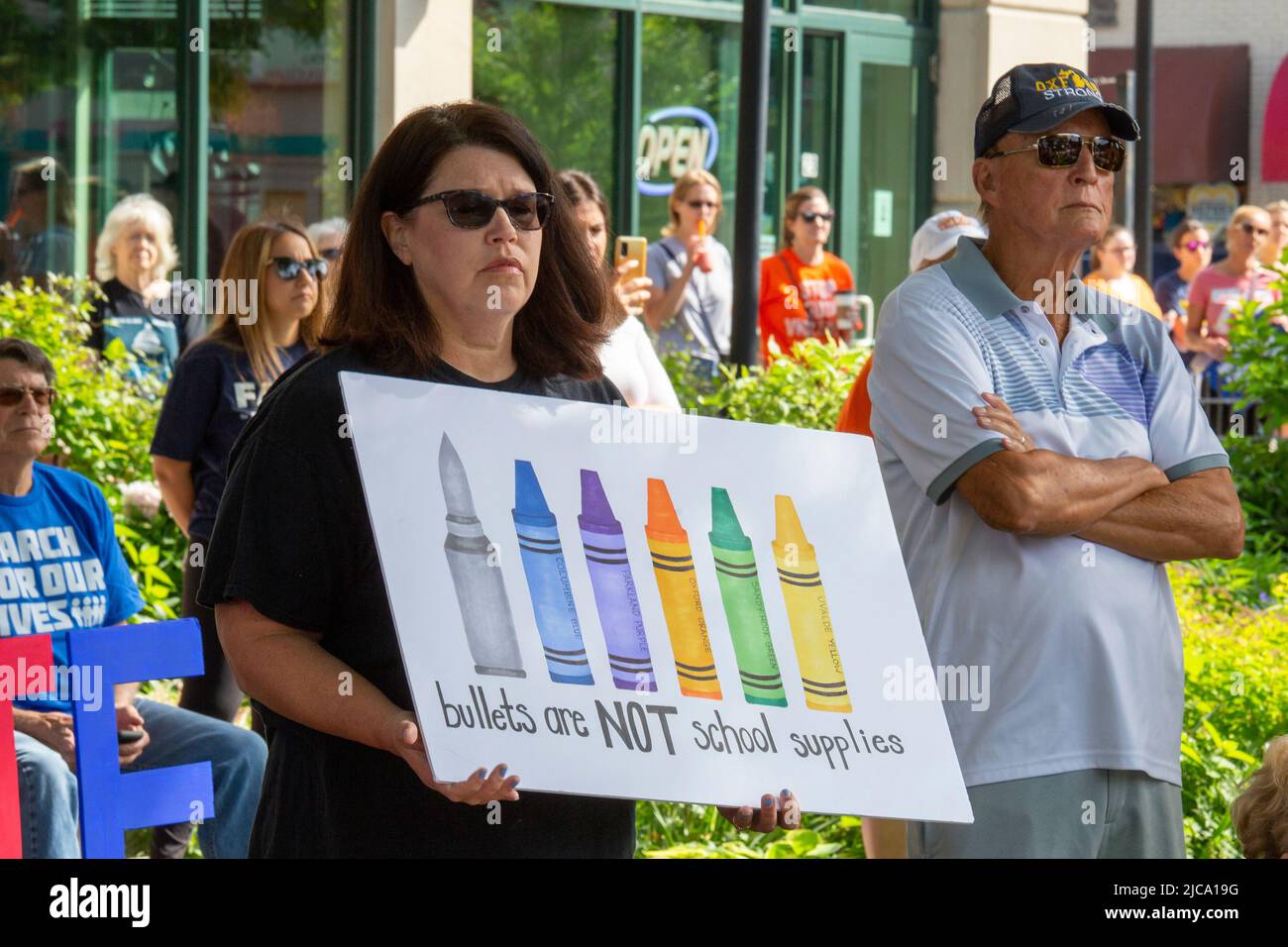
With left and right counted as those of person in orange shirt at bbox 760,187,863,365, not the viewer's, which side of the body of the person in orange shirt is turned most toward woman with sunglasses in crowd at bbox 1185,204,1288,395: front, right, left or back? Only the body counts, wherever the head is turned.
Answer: left

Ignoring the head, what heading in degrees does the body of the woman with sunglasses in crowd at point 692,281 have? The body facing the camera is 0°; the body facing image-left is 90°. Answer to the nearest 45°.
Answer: approximately 315°

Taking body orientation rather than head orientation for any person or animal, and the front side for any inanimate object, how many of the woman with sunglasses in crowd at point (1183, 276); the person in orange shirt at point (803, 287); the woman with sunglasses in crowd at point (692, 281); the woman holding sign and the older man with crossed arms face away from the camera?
0

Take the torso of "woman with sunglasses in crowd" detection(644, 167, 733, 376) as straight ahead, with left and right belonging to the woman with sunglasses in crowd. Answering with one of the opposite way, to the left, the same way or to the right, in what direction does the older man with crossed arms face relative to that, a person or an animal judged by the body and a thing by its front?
the same way

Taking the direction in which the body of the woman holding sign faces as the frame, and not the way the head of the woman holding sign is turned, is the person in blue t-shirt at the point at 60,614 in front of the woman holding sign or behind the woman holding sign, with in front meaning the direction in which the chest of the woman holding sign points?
behind

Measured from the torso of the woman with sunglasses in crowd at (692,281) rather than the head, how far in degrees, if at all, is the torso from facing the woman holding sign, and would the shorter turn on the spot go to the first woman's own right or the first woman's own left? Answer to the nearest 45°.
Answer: approximately 45° to the first woman's own right

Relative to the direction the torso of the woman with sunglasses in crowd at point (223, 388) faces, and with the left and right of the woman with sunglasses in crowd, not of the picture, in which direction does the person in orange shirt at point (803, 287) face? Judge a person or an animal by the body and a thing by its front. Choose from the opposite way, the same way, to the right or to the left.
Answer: the same way

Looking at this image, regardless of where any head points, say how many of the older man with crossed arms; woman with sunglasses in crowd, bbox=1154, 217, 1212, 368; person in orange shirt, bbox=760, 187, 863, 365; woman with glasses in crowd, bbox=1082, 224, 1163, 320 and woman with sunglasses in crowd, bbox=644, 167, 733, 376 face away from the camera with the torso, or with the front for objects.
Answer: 0

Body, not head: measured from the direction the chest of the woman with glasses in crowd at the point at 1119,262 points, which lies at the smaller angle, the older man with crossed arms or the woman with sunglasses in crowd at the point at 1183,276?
the older man with crossed arms

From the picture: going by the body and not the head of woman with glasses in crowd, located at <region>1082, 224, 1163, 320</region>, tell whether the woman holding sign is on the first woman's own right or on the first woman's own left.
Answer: on the first woman's own right

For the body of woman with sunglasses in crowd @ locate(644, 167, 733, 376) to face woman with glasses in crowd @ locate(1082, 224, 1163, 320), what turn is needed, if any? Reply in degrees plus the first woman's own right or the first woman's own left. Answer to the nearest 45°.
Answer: approximately 90° to the first woman's own left

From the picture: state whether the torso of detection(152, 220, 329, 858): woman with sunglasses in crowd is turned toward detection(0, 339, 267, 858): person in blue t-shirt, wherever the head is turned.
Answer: no

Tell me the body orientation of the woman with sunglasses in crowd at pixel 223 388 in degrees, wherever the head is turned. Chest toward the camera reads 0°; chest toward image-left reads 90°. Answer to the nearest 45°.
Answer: approximately 315°

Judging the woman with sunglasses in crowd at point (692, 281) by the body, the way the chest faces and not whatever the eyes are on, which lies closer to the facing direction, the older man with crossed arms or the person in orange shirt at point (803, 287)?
the older man with crossed arms

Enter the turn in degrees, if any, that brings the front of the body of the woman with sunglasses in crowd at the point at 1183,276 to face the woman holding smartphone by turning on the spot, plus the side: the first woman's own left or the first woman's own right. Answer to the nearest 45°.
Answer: approximately 45° to the first woman's own right

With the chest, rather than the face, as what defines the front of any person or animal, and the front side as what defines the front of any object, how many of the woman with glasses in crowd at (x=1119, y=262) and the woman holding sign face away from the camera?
0

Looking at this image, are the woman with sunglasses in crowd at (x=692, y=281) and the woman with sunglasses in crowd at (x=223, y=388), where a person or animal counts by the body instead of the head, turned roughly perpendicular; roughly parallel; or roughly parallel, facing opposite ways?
roughly parallel

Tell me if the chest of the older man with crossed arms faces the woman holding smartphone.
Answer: no
